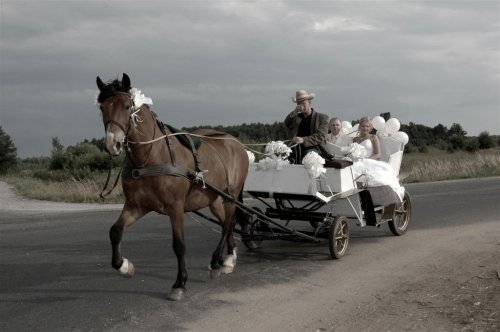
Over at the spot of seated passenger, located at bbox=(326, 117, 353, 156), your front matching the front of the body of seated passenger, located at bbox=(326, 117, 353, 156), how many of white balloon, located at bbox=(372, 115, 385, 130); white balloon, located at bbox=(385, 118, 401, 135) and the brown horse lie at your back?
2

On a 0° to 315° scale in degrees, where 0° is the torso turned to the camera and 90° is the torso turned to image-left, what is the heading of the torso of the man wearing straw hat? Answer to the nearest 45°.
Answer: approximately 45°

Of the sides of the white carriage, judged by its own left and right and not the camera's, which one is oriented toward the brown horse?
front

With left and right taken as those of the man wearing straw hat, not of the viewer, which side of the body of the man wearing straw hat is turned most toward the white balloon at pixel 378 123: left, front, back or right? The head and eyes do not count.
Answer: back

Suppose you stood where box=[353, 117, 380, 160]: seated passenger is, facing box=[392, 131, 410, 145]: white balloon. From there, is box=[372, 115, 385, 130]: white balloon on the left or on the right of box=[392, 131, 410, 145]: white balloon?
left

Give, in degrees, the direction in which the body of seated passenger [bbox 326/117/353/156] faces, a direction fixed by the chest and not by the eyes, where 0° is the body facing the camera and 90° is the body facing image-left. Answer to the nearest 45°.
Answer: approximately 45°

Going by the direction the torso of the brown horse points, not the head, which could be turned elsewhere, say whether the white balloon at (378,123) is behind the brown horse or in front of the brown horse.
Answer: behind

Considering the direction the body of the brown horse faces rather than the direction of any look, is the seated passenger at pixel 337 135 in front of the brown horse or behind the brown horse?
behind

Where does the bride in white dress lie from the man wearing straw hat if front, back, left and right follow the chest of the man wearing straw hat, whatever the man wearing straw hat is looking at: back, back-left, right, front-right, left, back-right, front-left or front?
back

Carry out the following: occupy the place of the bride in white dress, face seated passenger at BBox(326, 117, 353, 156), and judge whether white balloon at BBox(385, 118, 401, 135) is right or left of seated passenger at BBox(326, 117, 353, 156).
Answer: right

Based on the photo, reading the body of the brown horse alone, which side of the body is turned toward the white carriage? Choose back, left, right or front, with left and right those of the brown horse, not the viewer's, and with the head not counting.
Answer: back

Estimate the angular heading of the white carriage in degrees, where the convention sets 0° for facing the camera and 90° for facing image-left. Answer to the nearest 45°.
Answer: approximately 45°
